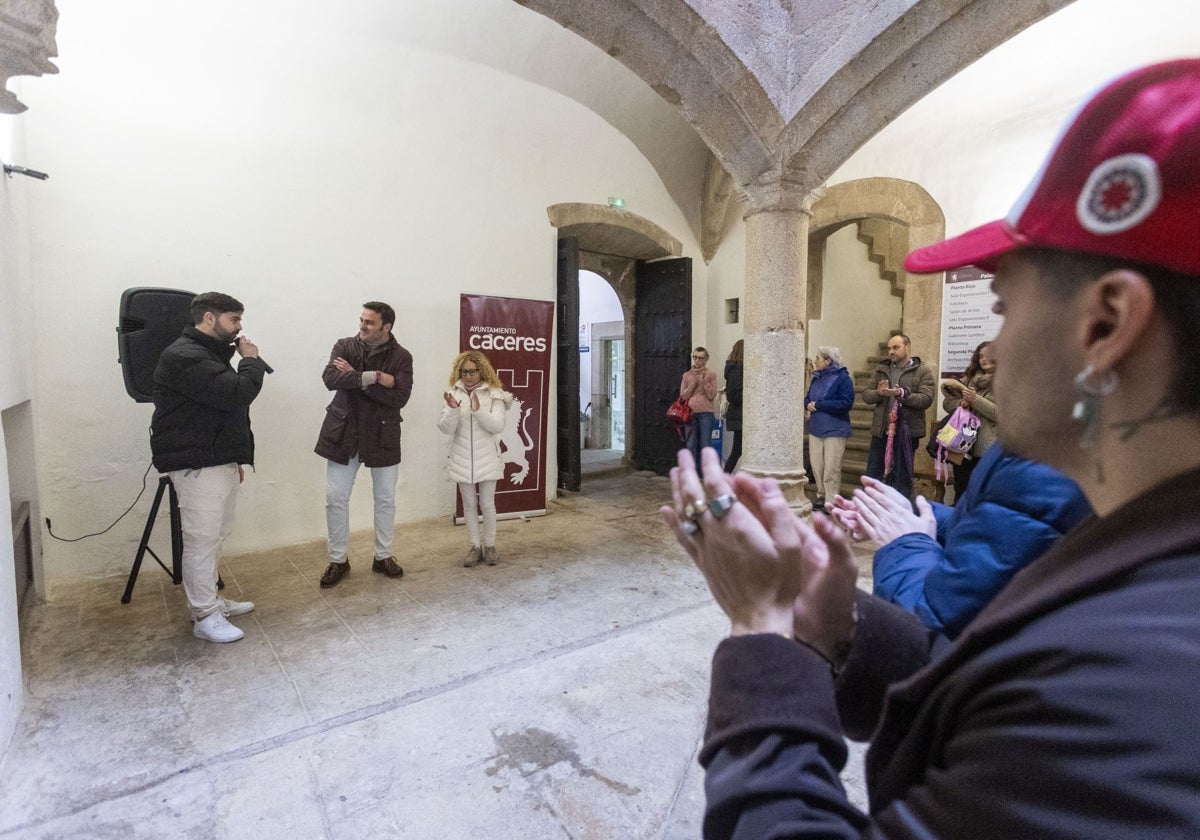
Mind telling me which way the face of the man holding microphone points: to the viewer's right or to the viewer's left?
to the viewer's right

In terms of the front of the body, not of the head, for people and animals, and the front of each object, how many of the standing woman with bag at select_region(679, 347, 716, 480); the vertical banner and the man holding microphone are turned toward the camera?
2

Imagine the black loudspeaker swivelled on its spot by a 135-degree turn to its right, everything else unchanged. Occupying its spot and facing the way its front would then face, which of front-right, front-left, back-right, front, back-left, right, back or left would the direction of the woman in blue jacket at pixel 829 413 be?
back

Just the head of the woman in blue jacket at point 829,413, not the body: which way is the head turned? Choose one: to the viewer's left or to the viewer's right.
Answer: to the viewer's left

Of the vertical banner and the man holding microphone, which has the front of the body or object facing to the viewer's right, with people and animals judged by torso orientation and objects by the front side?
the man holding microphone

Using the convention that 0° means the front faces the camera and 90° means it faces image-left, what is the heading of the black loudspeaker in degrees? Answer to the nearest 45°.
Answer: approximately 315°

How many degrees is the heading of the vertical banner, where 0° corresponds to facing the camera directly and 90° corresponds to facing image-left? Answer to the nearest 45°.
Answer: approximately 0°

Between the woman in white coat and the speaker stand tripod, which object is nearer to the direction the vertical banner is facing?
the woman in white coat

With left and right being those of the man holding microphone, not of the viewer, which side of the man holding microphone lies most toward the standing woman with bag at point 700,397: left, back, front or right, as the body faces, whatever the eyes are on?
front

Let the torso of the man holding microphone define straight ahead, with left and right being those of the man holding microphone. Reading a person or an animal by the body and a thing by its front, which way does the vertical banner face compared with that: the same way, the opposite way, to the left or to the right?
to the right

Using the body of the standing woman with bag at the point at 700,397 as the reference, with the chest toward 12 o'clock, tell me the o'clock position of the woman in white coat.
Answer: The woman in white coat is roughly at 1 o'clock from the standing woman with bag.

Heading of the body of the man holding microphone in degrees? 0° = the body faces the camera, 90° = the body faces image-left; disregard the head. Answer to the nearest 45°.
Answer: approximately 270°
